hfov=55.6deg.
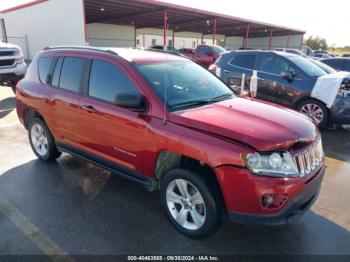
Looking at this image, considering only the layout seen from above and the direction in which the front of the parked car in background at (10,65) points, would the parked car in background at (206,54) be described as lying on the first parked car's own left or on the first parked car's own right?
on the first parked car's own left

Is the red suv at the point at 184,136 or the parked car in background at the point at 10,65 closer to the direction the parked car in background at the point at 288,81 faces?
the red suv

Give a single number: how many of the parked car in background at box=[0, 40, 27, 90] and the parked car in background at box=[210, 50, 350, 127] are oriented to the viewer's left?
0

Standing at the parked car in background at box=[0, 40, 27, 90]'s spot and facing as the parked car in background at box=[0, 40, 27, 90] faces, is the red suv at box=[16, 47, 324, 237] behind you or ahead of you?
ahead

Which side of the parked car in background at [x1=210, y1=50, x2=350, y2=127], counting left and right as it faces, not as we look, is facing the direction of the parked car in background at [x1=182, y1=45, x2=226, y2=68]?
back

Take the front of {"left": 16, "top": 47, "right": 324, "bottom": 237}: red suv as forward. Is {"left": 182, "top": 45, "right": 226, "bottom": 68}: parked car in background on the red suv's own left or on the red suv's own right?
on the red suv's own left

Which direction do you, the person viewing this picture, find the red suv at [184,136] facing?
facing the viewer and to the right of the viewer

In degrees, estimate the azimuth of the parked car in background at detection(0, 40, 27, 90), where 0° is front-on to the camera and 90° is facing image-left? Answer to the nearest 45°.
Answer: approximately 315°
